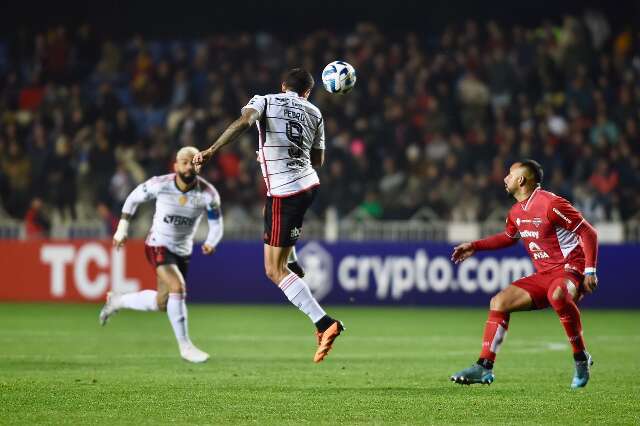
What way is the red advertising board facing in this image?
toward the camera

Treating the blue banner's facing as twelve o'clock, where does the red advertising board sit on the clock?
The red advertising board is roughly at 3 o'clock from the blue banner.

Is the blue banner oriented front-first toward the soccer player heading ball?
yes

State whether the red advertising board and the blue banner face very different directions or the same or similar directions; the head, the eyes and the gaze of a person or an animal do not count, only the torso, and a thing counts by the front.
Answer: same or similar directions

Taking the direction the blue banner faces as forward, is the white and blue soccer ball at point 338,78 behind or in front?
in front

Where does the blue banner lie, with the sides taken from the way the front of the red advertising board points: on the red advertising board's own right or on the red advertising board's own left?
on the red advertising board's own left

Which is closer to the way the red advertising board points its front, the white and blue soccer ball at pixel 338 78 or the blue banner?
the white and blue soccer ball

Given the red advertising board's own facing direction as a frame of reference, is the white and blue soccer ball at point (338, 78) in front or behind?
in front

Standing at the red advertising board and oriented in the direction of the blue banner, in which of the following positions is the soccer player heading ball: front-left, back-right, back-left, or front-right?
front-right

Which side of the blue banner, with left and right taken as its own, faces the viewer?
front

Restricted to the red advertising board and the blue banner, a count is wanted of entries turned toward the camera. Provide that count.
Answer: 2

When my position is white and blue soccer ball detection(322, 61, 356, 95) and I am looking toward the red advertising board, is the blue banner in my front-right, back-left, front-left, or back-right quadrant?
front-right
